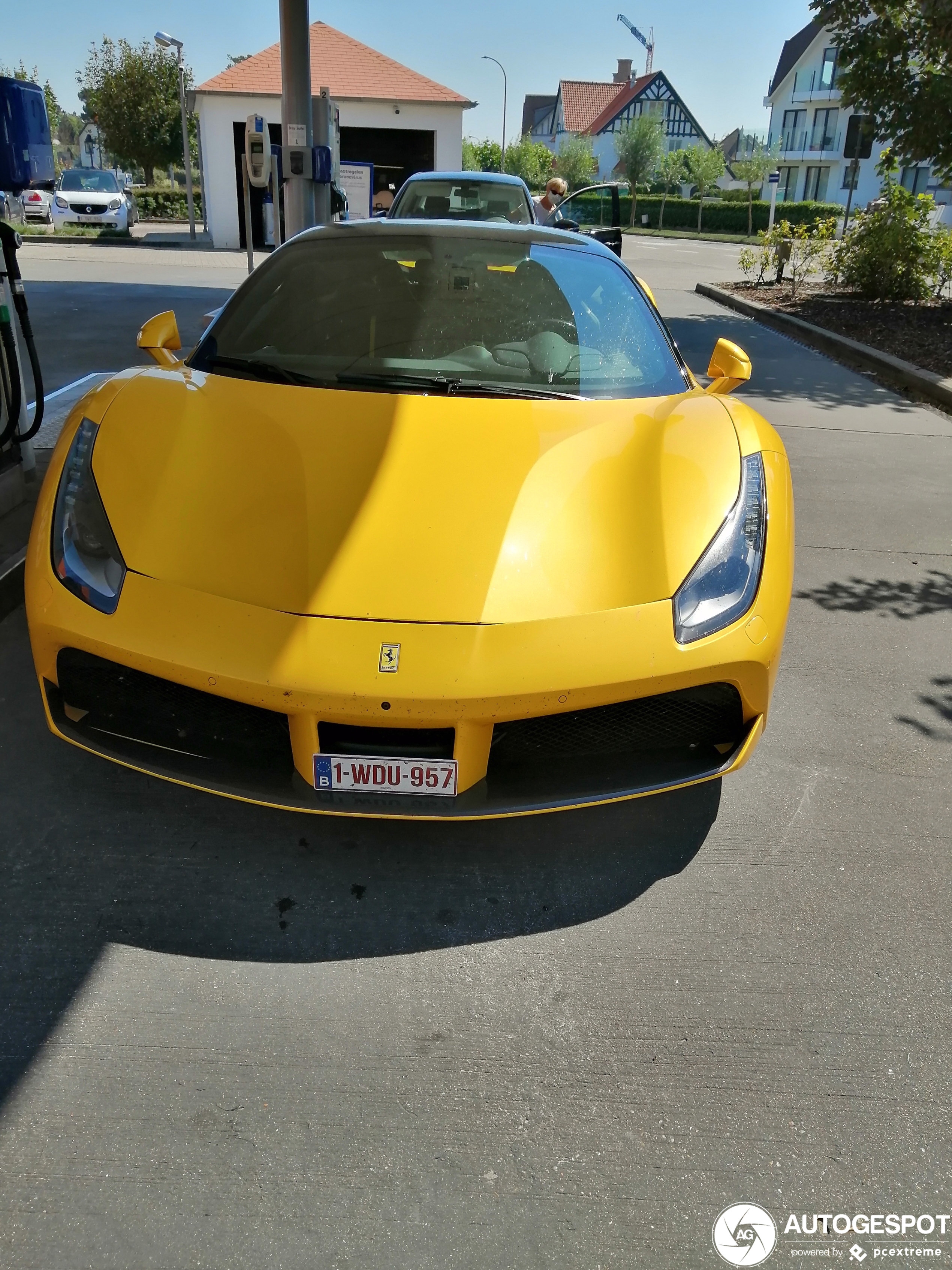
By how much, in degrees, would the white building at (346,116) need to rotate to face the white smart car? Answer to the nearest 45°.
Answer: approximately 90° to its right

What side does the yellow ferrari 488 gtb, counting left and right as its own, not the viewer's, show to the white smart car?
back

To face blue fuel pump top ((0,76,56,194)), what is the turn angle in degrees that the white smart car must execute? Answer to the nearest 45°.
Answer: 0° — it already faces it

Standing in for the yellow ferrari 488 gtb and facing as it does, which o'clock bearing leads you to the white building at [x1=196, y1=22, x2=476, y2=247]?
The white building is roughly at 6 o'clock from the yellow ferrari 488 gtb.

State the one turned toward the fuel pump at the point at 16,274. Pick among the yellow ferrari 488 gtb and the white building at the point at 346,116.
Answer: the white building

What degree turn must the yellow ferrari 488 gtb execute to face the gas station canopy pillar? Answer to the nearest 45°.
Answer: approximately 180°

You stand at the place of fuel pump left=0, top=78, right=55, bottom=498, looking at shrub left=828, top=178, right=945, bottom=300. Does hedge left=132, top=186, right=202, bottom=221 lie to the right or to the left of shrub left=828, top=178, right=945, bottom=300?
left

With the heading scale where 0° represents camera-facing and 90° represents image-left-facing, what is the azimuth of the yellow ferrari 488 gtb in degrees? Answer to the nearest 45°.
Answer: approximately 0°

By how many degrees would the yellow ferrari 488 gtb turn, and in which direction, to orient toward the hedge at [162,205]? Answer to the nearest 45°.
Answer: approximately 180°

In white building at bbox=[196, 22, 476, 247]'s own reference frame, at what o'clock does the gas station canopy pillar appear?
The gas station canopy pillar is roughly at 12 o'clock from the white building.

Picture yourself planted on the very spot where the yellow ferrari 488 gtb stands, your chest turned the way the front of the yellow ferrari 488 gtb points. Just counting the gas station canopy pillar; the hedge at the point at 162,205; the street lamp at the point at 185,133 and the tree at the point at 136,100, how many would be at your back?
4
